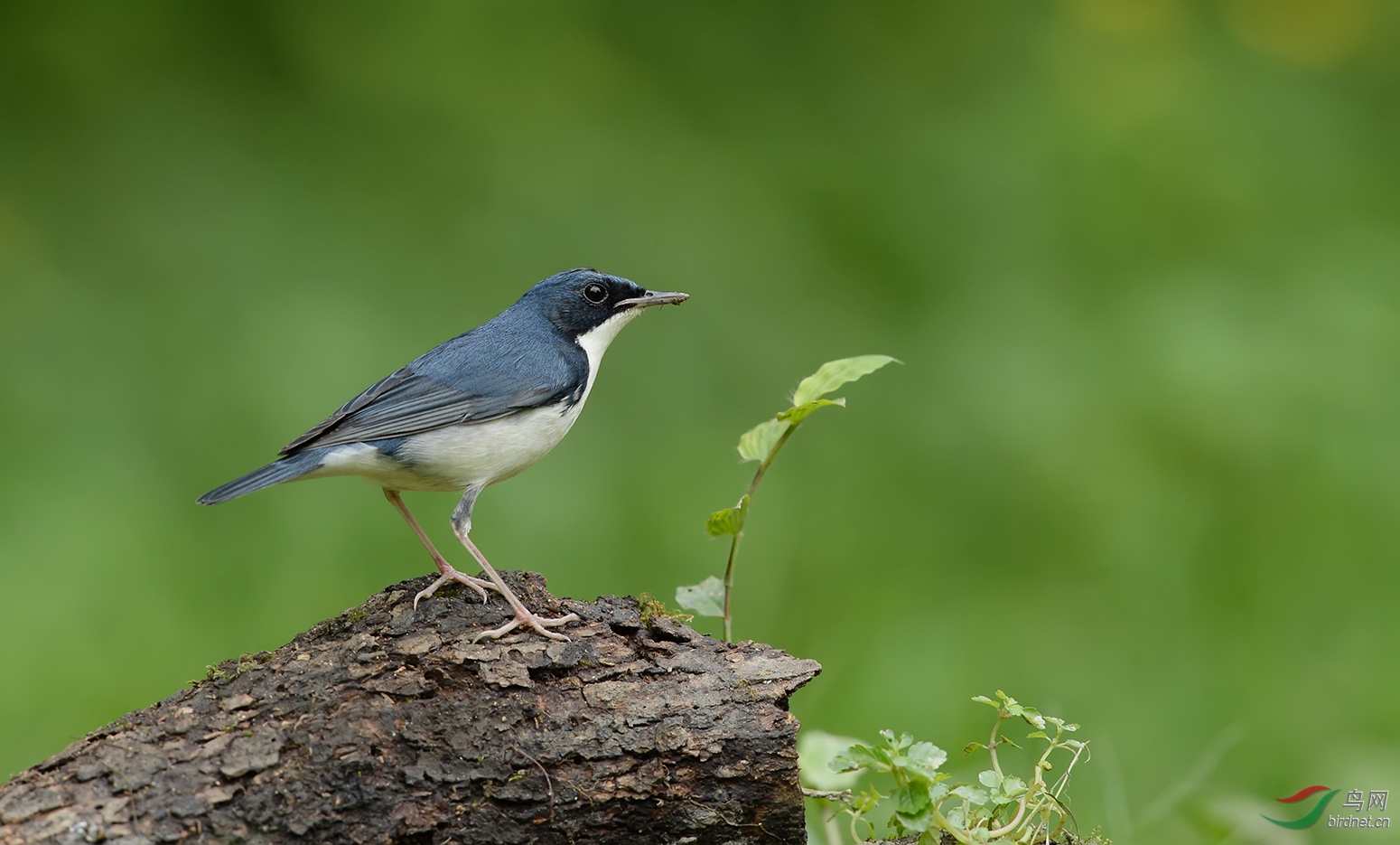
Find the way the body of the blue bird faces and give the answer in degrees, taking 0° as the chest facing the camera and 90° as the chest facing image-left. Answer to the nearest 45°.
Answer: approximately 270°

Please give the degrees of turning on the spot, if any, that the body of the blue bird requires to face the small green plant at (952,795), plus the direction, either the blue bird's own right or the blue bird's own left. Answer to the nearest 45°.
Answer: approximately 45° to the blue bird's own right

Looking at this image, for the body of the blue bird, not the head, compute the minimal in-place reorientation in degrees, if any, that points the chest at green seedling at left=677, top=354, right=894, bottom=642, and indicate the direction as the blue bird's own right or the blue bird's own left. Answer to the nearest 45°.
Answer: approximately 45° to the blue bird's own right

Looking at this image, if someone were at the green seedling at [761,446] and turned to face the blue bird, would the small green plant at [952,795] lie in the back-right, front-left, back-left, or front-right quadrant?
back-left
